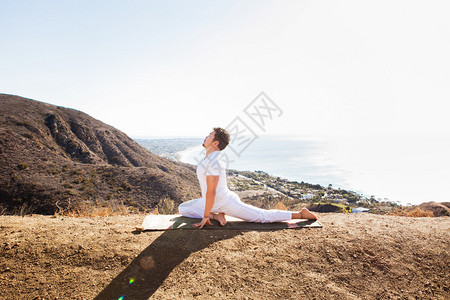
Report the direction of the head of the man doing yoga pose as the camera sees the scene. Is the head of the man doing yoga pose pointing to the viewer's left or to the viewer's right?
to the viewer's left

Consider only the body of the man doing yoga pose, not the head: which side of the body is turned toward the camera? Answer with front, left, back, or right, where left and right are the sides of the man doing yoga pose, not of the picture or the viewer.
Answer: left
